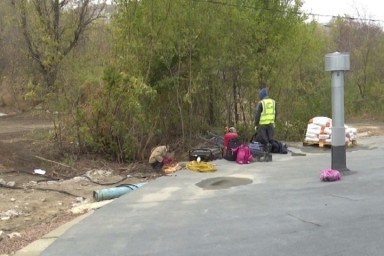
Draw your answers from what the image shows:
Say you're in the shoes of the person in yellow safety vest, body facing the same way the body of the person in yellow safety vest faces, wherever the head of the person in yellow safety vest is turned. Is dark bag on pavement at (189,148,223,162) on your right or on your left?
on your left

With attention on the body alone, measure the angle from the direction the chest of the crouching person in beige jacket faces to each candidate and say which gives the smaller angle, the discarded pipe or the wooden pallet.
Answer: the wooden pallet

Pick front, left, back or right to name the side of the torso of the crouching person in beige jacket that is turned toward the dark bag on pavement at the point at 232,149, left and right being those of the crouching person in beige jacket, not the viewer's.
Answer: front

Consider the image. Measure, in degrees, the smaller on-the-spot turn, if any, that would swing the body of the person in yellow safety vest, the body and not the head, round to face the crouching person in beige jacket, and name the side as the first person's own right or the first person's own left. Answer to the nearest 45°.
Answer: approximately 90° to the first person's own left

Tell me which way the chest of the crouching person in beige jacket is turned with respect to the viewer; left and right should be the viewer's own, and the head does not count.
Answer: facing to the right of the viewer

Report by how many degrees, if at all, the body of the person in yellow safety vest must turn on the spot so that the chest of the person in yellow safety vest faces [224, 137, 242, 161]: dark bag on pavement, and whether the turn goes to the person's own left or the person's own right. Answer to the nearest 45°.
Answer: approximately 90° to the person's own left

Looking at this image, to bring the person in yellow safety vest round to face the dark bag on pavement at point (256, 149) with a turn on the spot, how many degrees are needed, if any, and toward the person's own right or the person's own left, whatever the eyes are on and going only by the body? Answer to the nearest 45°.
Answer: approximately 135° to the person's own left

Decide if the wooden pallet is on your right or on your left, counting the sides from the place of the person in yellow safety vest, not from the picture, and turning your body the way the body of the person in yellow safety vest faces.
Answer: on your right

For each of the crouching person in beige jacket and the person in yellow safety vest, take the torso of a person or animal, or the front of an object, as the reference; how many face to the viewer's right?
1

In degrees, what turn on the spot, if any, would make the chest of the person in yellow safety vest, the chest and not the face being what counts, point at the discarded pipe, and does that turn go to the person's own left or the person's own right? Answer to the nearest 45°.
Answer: approximately 90° to the person's own left

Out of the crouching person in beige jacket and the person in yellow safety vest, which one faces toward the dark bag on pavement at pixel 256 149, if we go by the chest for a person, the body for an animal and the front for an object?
the crouching person in beige jacket

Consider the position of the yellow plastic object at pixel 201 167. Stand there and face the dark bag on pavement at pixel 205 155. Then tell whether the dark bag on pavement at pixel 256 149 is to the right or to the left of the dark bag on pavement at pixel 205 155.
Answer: right

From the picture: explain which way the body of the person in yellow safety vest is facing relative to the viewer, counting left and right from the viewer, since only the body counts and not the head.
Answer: facing away from the viewer and to the left of the viewer

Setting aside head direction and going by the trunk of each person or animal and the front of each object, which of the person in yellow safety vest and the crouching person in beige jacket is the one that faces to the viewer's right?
the crouching person in beige jacket

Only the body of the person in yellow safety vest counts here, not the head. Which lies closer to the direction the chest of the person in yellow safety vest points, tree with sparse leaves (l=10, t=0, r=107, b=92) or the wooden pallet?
the tree with sparse leaves

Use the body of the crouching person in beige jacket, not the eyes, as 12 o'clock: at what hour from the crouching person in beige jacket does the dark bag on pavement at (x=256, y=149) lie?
The dark bag on pavement is roughly at 12 o'clock from the crouching person in beige jacket.
